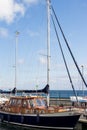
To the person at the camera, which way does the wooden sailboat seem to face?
facing the viewer and to the right of the viewer
